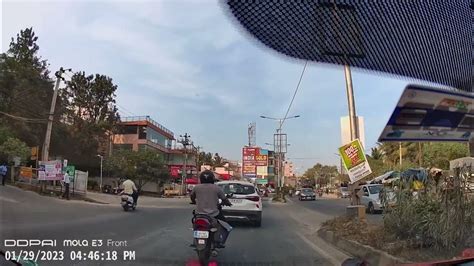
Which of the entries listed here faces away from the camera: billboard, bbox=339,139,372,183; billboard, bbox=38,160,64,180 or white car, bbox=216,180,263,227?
the white car

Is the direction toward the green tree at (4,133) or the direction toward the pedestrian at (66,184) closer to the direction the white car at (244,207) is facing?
the pedestrian

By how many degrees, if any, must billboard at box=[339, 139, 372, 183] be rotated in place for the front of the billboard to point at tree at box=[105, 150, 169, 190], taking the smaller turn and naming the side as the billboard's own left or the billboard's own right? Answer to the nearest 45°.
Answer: approximately 135° to the billboard's own right

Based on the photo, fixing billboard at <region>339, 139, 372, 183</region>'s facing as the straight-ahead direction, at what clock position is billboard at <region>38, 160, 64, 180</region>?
billboard at <region>38, 160, 64, 180</region> is roughly at 4 o'clock from billboard at <region>339, 139, 372, 183</region>.

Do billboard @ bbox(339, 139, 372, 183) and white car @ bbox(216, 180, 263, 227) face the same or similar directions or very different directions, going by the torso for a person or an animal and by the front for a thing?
very different directions

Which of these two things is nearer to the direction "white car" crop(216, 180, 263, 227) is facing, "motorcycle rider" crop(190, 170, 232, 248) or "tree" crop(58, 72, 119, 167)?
the tree

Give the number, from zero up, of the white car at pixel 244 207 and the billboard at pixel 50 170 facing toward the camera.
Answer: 1

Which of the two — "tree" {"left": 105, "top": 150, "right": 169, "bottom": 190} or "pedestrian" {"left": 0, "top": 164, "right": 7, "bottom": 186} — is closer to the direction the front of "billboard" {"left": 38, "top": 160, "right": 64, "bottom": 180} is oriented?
the pedestrian

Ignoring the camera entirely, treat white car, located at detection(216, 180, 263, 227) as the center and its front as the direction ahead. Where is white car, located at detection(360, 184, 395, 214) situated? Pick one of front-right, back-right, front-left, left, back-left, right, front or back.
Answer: front-right

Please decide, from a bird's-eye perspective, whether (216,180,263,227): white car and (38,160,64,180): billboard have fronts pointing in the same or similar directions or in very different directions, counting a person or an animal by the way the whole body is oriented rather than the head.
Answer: very different directions

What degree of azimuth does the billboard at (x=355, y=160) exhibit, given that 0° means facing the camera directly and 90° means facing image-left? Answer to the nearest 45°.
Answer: approximately 0°

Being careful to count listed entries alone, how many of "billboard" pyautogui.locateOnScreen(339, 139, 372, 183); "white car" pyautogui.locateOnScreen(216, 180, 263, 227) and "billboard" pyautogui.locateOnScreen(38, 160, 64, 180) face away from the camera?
1

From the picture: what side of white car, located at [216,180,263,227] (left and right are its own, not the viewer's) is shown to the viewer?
back
